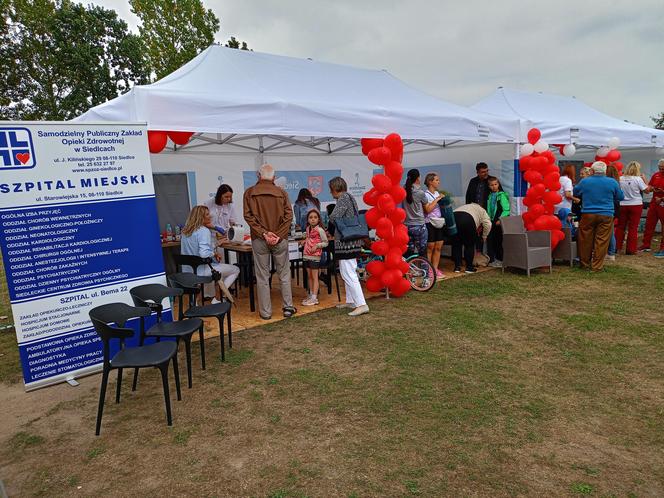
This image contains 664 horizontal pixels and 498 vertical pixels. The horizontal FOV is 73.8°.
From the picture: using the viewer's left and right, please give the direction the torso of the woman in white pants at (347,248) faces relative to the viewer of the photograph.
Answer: facing to the left of the viewer

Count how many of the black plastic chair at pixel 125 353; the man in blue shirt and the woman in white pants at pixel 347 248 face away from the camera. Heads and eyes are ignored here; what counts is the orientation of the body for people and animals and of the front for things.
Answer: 1

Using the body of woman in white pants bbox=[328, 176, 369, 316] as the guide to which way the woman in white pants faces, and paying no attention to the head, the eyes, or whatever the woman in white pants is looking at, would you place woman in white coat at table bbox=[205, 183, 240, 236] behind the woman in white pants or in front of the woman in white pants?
in front

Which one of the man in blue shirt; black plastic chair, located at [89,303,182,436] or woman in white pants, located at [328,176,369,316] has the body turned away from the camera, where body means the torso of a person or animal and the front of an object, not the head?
the man in blue shirt

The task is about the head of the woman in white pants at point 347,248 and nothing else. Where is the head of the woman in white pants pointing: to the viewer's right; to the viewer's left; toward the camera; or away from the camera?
to the viewer's left

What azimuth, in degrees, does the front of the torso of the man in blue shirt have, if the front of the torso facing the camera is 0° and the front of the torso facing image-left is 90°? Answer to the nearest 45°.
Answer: approximately 180°

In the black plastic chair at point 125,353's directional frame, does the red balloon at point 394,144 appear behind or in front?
in front

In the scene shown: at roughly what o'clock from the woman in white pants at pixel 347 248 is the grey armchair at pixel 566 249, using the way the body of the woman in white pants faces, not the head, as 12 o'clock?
The grey armchair is roughly at 5 o'clock from the woman in white pants.
